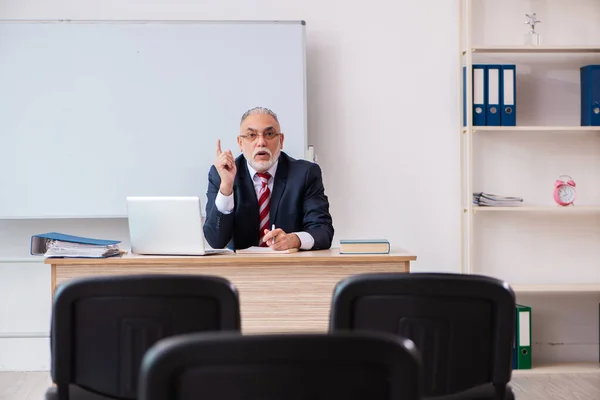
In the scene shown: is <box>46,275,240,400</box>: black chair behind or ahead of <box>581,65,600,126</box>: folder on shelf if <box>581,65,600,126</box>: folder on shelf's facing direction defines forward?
ahead

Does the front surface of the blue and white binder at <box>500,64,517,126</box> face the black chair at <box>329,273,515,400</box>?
yes

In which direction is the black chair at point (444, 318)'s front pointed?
away from the camera

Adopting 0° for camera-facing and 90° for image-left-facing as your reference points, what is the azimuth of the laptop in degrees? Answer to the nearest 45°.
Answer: approximately 225°

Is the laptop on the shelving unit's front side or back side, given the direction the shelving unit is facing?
on the front side

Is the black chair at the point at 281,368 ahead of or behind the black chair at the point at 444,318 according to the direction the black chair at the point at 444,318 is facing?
behind

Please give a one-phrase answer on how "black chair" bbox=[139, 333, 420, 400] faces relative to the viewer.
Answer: facing away from the viewer

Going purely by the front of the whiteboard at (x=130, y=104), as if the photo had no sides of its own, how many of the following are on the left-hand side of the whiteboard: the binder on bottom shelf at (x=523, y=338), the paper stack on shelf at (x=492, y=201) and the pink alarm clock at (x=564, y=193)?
3

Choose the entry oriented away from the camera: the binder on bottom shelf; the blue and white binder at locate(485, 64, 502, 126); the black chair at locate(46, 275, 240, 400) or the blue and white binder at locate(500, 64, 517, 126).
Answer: the black chair
